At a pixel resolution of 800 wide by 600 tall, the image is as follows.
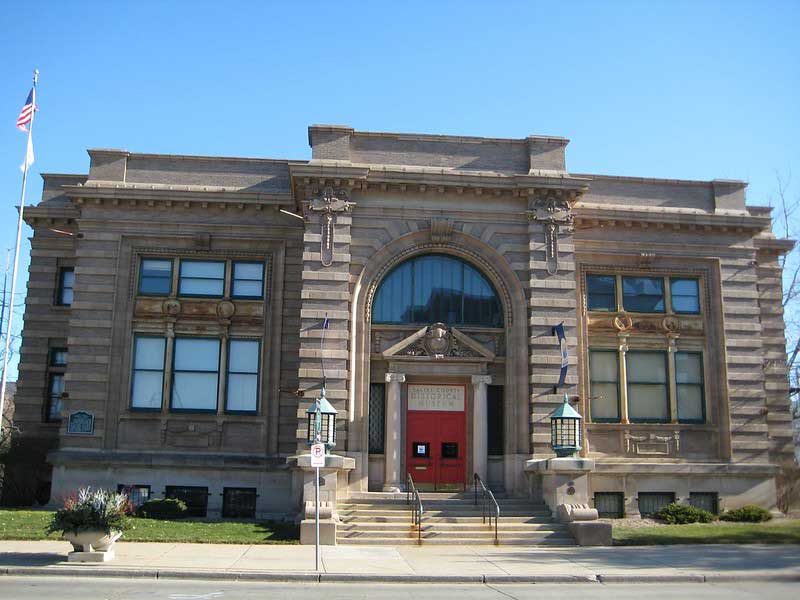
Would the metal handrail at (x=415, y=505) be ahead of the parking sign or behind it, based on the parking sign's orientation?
behind

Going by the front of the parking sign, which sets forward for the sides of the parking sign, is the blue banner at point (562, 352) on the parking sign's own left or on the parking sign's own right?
on the parking sign's own left

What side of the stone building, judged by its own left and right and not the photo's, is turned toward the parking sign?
front

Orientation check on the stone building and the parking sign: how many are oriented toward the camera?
2

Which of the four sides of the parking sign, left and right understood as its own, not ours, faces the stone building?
back

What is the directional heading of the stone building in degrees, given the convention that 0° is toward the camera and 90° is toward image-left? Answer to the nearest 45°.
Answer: approximately 0°

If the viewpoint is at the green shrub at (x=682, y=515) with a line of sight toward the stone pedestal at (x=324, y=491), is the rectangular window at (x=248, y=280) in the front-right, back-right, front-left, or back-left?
front-right

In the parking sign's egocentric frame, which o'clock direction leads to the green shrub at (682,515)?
The green shrub is roughly at 8 o'clock from the parking sign.

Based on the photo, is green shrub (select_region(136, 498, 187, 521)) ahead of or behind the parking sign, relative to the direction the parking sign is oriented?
behind

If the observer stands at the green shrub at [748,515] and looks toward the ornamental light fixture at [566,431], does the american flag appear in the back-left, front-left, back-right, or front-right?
front-right

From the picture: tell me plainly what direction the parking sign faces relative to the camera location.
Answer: facing the viewer

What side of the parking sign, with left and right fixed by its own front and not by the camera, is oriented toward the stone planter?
right

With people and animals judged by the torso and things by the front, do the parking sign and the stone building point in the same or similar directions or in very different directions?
same or similar directions
